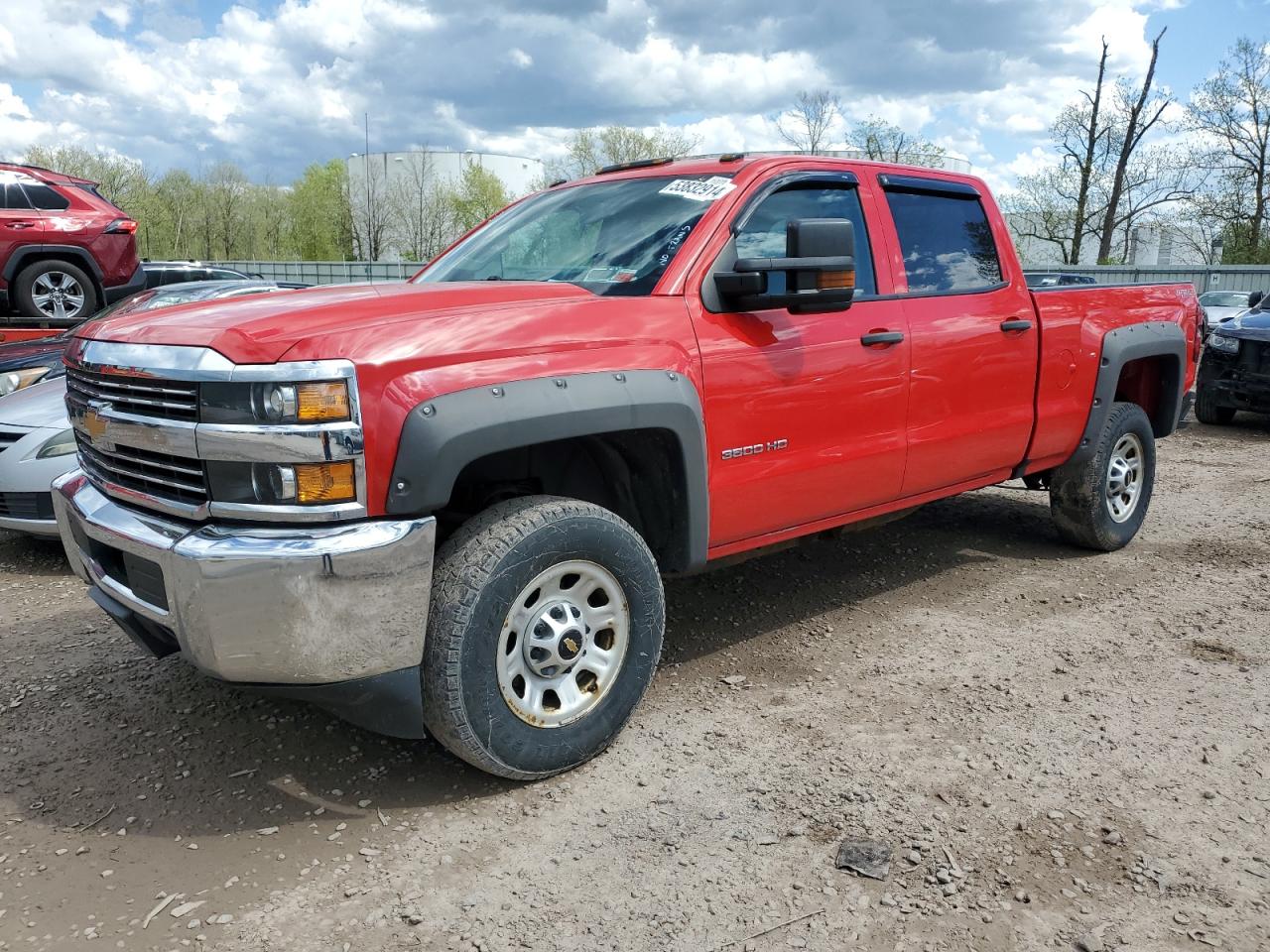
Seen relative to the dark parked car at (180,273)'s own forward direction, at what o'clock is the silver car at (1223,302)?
The silver car is roughly at 12 o'clock from the dark parked car.

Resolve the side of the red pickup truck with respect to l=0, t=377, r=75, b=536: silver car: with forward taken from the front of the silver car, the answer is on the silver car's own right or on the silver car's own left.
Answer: on the silver car's own left

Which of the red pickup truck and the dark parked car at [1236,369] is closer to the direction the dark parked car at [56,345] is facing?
the red pickup truck

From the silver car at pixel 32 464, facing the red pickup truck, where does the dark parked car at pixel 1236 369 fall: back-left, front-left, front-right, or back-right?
front-left

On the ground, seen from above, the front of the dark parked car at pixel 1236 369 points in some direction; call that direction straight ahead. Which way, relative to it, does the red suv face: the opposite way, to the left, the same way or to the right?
the same way

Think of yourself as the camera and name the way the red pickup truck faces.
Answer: facing the viewer and to the left of the viewer

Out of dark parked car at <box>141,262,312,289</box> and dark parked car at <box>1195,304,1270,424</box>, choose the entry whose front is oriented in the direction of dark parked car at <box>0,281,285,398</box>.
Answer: dark parked car at <box>1195,304,1270,424</box>

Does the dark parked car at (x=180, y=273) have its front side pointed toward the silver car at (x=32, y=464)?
no

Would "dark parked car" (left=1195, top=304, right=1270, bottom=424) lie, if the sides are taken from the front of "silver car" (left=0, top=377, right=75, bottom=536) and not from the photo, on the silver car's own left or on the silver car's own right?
on the silver car's own left

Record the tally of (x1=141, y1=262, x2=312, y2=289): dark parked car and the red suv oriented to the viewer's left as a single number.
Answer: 1

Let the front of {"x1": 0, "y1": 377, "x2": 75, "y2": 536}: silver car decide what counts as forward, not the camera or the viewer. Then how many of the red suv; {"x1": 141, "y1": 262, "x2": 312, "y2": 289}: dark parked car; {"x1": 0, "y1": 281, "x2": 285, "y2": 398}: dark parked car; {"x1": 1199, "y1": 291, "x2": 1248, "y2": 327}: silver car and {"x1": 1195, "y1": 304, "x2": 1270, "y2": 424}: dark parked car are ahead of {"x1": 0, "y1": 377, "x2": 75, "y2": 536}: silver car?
0
